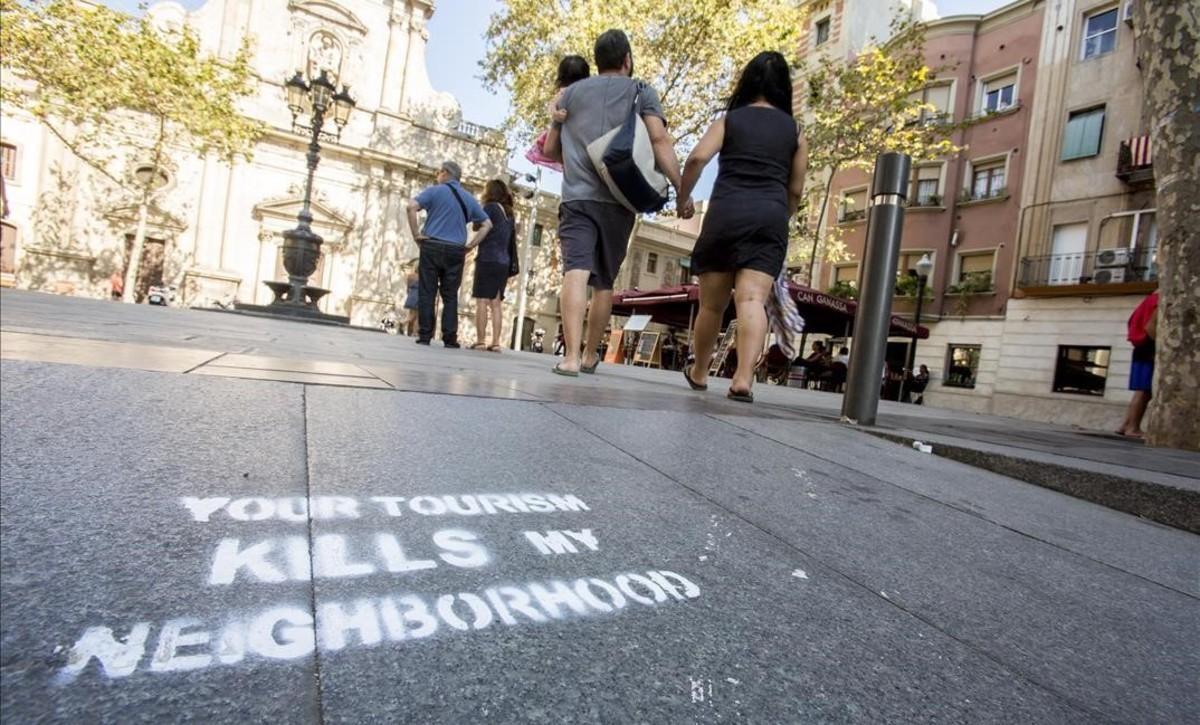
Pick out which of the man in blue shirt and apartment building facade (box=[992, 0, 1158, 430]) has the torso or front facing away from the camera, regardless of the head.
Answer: the man in blue shirt

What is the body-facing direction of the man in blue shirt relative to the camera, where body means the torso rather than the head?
away from the camera

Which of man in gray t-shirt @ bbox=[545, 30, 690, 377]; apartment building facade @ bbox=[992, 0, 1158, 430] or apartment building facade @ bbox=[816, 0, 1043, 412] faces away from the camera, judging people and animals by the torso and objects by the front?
the man in gray t-shirt

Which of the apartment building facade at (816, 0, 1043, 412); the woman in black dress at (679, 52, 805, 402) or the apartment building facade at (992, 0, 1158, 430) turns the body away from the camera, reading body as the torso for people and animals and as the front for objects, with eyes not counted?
the woman in black dress

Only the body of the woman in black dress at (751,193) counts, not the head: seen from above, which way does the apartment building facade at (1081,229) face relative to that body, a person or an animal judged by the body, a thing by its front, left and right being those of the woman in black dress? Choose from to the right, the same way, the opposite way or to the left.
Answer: to the left

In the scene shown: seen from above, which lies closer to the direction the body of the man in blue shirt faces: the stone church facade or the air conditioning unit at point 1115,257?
the stone church facade

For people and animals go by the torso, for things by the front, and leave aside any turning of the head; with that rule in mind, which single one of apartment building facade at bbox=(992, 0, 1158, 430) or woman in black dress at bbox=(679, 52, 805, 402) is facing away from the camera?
the woman in black dress

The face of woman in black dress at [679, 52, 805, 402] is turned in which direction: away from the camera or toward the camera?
away from the camera

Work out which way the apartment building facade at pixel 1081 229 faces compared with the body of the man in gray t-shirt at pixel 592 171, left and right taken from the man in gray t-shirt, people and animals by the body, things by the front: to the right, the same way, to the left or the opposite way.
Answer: to the left

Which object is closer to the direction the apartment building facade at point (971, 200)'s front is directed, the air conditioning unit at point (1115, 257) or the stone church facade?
the stone church facade

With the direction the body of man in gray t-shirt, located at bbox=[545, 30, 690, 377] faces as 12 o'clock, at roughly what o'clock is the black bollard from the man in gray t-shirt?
The black bollard is roughly at 4 o'clock from the man in gray t-shirt.

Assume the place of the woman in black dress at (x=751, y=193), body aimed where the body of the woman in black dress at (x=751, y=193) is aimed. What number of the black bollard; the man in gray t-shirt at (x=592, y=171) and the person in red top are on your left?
1

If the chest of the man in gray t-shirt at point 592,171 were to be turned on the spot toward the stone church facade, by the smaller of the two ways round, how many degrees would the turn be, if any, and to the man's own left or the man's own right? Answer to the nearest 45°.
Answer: approximately 45° to the man's own left

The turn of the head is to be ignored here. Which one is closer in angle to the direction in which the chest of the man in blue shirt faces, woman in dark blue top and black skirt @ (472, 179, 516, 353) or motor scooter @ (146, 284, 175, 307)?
the motor scooter

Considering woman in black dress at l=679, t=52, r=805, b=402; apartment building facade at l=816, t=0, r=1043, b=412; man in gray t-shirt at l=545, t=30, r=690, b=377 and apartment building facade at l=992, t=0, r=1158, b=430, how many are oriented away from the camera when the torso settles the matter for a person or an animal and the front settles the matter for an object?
2

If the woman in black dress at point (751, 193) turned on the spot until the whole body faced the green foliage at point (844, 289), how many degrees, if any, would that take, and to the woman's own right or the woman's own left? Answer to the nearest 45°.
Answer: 0° — they already face it

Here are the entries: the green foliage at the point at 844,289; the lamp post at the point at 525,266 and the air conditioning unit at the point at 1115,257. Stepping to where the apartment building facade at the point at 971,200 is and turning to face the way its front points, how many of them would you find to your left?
1

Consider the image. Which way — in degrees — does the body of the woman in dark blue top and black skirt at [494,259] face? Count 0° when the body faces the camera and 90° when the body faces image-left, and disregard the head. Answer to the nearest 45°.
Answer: approximately 135°
